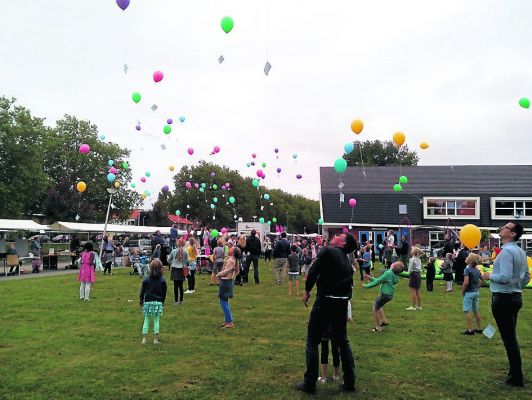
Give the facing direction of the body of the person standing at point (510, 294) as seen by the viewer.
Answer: to the viewer's left

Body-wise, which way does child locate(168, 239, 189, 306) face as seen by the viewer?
away from the camera

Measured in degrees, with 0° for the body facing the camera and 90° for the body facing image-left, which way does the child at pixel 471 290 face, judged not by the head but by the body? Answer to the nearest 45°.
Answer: approximately 135°

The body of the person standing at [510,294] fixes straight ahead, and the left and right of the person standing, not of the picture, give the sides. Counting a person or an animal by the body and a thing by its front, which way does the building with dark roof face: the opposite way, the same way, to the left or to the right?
to the left

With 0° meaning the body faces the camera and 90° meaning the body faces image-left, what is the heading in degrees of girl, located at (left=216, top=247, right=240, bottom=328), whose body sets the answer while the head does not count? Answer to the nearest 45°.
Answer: approximately 90°

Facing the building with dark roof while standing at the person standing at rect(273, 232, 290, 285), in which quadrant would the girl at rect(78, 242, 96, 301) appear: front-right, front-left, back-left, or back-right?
back-left

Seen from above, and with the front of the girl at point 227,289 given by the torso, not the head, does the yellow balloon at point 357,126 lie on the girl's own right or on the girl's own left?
on the girl's own right

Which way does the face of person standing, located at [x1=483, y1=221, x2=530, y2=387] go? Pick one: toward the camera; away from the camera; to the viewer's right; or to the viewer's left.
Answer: to the viewer's left

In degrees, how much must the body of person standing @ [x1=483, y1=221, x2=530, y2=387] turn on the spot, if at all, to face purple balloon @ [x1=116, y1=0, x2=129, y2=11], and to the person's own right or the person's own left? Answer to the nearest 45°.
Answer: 0° — they already face it

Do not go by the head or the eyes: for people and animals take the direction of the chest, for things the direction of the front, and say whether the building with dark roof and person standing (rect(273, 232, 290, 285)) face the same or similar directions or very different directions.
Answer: very different directions

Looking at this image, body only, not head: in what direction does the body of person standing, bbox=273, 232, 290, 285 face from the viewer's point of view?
away from the camera

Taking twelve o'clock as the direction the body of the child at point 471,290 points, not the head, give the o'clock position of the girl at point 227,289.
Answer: The girl is roughly at 10 o'clock from the child.

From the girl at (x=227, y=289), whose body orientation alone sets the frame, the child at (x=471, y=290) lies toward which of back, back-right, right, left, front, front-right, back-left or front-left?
back
